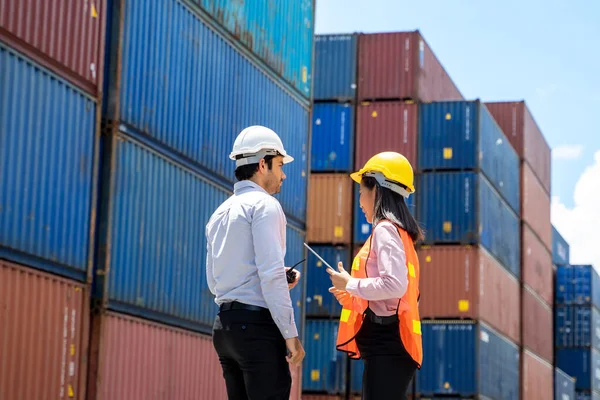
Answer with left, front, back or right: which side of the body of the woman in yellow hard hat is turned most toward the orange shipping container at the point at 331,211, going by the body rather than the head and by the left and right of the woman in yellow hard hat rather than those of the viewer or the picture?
right

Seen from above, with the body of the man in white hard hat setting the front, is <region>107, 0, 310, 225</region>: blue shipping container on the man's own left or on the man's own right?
on the man's own left

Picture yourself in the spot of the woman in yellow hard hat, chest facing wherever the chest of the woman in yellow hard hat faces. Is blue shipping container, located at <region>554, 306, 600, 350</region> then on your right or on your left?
on your right

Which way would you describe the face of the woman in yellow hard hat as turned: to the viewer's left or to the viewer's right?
to the viewer's left

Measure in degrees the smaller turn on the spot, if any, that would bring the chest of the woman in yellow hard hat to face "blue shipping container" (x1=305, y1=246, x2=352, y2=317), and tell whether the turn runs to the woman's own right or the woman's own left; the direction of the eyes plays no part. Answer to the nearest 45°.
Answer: approximately 90° to the woman's own right

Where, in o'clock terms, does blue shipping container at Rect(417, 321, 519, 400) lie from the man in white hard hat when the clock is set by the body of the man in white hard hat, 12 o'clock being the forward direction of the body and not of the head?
The blue shipping container is roughly at 11 o'clock from the man in white hard hat.

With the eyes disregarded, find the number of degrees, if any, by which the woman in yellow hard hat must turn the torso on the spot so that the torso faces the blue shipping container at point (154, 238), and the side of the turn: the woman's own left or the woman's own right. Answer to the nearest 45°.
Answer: approximately 90° to the woman's own right

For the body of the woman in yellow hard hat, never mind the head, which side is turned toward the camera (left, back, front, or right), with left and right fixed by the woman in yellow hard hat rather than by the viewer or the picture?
left

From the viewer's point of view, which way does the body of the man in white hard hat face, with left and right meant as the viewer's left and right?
facing away from the viewer and to the right of the viewer

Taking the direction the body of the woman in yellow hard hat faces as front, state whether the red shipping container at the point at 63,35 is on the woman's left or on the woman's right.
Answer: on the woman's right

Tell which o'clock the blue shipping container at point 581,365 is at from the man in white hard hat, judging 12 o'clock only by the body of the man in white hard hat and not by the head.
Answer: The blue shipping container is roughly at 11 o'clock from the man in white hard hat.

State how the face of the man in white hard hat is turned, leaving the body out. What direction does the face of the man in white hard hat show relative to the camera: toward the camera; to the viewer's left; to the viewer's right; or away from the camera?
to the viewer's right

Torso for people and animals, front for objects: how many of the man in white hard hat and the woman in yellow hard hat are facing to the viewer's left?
1
